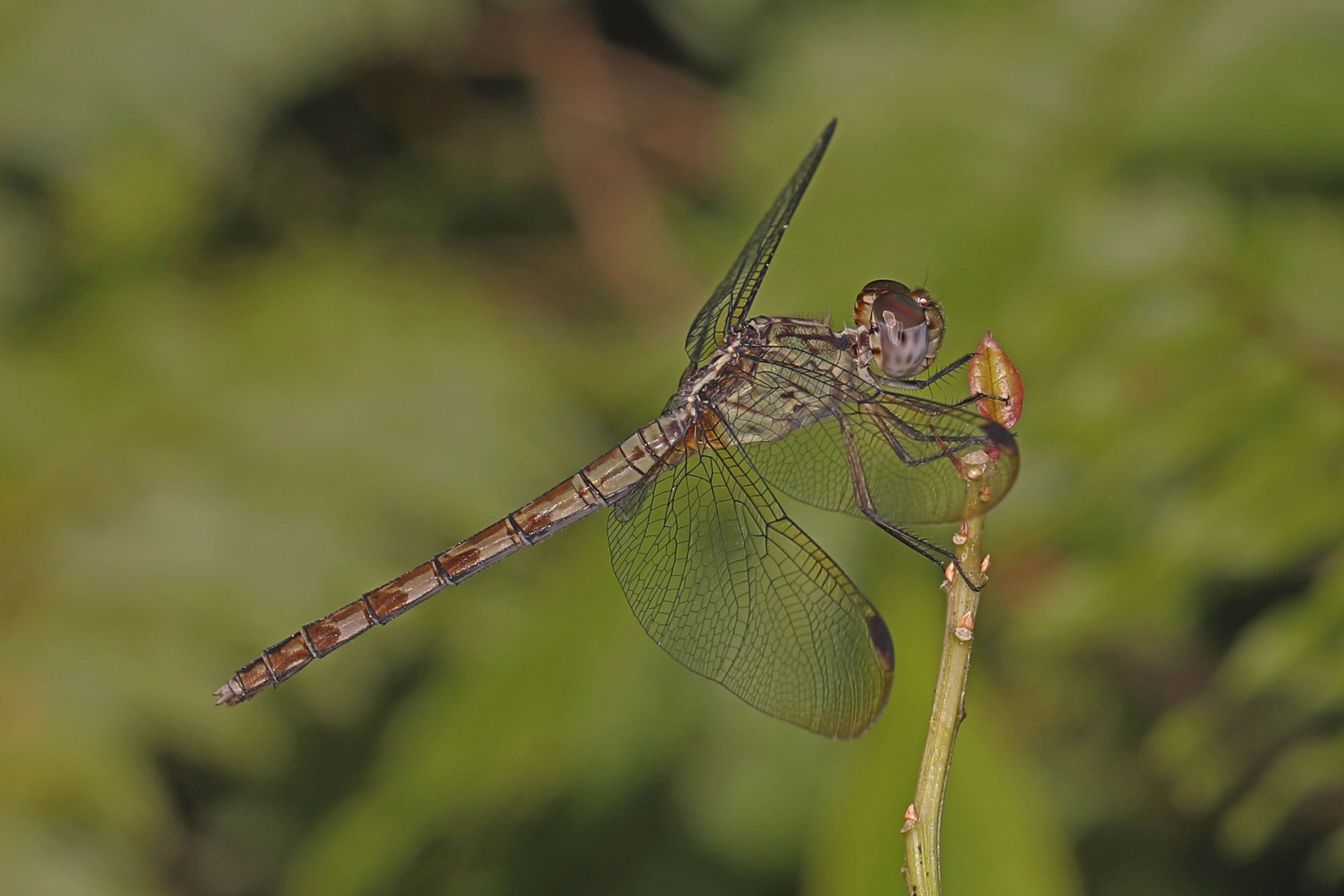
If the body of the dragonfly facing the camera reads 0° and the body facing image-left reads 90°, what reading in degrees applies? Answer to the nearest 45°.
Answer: approximately 270°
